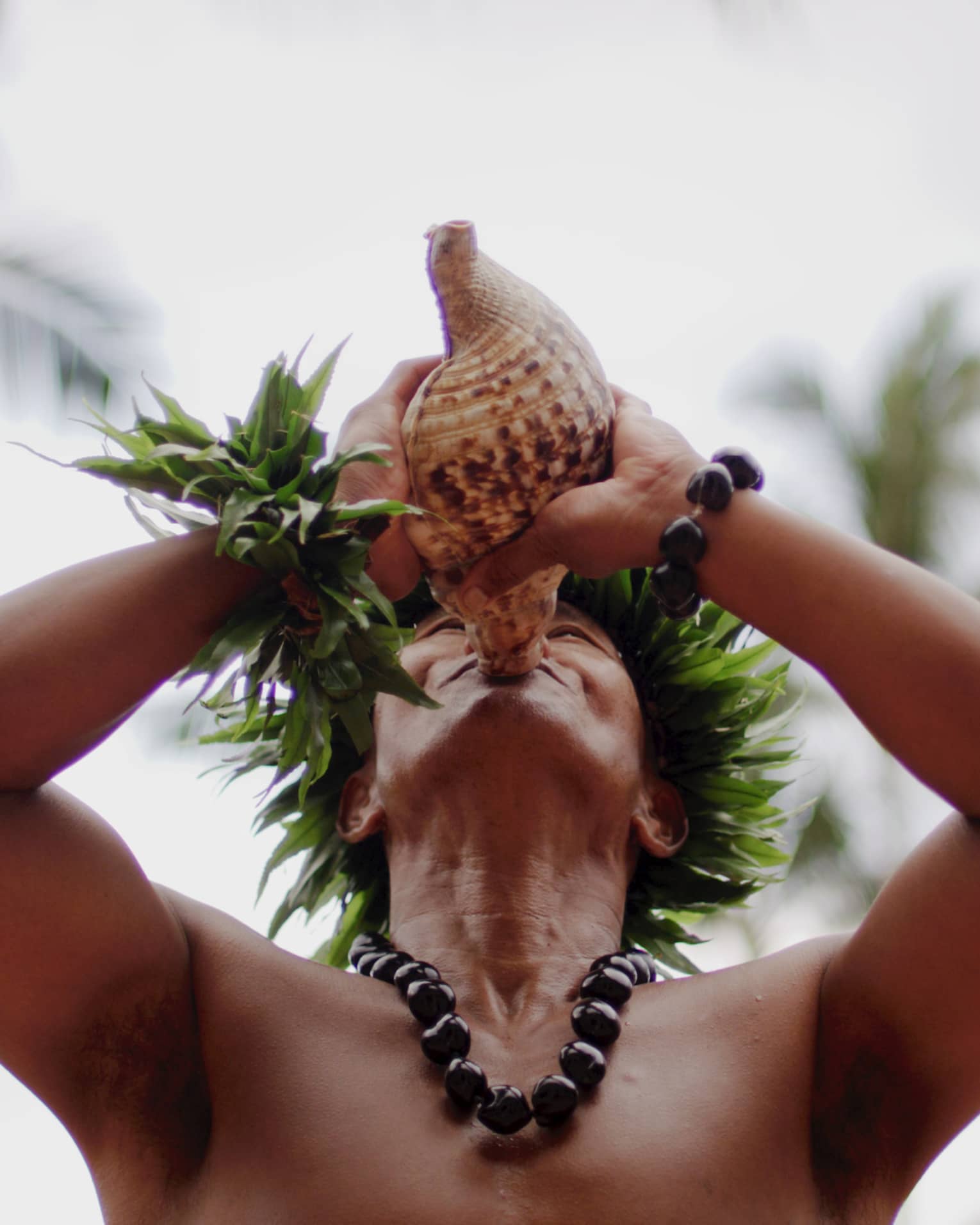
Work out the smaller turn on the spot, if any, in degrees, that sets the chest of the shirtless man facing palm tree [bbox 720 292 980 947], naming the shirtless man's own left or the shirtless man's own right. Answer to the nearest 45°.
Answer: approximately 180°

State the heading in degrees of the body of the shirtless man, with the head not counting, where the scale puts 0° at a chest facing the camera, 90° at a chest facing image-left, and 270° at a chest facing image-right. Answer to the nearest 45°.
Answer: approximately 0°
